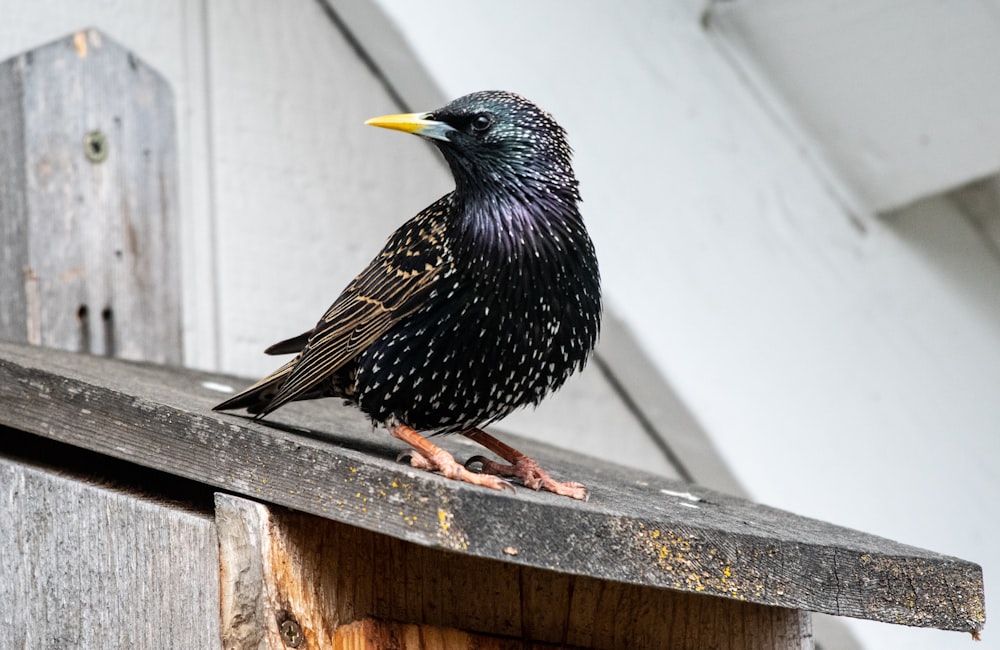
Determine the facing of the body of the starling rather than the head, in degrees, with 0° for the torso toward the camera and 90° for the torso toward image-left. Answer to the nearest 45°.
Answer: approximately 315°

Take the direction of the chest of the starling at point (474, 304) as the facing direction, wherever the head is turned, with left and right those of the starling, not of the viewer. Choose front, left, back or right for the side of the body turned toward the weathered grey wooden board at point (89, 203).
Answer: back
